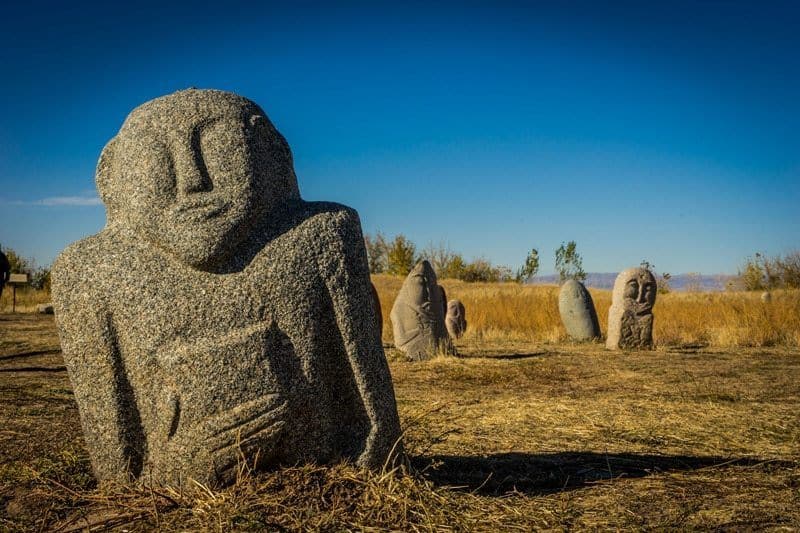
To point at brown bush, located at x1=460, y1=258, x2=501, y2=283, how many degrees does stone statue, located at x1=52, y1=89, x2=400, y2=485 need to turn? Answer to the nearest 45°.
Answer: approximately 180°

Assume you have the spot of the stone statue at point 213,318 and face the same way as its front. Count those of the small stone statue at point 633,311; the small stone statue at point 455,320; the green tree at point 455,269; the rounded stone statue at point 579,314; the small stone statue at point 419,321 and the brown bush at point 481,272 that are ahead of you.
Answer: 0

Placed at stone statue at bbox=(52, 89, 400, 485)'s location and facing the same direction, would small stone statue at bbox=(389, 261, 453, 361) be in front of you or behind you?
behind

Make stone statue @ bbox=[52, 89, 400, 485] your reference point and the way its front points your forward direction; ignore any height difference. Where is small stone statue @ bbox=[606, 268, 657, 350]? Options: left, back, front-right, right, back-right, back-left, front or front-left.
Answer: back-left

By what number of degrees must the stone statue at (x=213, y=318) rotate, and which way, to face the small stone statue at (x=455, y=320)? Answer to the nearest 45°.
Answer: approximately 135° to its left

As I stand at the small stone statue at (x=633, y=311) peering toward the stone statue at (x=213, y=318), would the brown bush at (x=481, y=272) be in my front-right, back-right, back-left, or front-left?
back-right

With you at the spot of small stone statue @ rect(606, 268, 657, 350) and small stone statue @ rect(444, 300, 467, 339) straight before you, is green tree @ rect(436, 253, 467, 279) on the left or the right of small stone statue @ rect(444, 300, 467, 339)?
right

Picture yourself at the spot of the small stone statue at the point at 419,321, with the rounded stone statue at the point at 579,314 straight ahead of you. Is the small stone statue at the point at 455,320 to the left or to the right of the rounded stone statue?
left

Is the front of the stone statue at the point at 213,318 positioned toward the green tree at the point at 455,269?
no

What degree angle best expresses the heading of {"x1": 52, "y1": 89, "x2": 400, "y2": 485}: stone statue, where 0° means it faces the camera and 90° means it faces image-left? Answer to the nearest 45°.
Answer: approximately 0°

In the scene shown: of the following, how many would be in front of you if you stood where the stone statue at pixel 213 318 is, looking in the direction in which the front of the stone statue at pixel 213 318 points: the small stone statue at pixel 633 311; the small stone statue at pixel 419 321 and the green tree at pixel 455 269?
0

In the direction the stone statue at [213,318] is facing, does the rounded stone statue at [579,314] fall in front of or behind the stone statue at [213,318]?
behind
